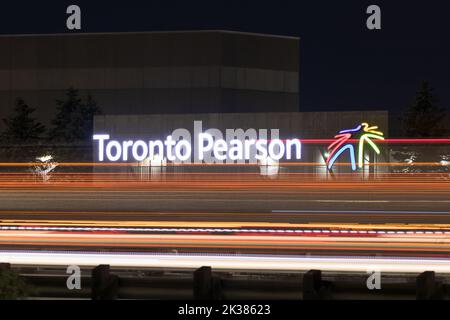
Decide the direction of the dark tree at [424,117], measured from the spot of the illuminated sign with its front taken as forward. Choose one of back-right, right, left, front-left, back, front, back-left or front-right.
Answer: back-left

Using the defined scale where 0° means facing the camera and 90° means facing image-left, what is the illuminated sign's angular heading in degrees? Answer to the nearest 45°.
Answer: approximately 0°
